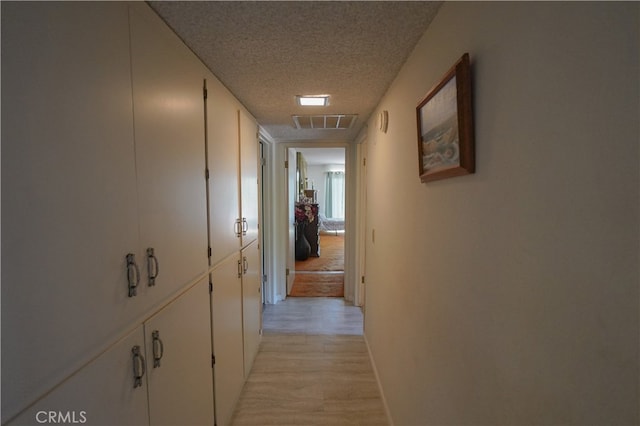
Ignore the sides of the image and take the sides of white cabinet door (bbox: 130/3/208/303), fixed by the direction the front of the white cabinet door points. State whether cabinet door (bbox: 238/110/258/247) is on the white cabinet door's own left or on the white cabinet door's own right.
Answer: on the white cabinet door's own left

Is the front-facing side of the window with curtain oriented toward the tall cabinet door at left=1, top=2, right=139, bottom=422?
yes

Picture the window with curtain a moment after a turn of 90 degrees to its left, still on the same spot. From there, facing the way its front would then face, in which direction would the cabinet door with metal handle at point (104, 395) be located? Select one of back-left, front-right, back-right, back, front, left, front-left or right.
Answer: right

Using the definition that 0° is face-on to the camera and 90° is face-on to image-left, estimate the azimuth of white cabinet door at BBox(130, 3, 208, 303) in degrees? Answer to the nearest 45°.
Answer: approximately 315°

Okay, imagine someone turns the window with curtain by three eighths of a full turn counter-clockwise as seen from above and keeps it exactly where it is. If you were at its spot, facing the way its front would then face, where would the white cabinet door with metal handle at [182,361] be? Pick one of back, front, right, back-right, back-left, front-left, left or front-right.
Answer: back-right

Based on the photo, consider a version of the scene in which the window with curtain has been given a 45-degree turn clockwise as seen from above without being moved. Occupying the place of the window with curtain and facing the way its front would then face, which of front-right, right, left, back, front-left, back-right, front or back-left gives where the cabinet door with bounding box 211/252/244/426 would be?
front-left

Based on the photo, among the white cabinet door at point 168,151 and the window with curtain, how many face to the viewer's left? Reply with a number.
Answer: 0

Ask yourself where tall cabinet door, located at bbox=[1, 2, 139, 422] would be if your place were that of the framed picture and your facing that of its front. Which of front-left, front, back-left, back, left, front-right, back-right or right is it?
front

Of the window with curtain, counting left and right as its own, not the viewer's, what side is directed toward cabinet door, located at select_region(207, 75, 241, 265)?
front

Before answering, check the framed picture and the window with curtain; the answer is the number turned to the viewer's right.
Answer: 0

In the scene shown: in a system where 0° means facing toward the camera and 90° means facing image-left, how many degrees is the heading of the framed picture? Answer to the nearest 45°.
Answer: approximately 45°

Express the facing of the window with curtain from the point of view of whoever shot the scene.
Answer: facing the viewer

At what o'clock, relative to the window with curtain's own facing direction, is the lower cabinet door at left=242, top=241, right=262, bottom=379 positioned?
The lower cabinet door is roughly at 12 o'clock from the window with curtain.

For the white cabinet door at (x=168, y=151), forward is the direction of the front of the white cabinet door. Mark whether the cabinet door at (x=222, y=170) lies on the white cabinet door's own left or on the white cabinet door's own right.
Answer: on the white cabinet door's own left

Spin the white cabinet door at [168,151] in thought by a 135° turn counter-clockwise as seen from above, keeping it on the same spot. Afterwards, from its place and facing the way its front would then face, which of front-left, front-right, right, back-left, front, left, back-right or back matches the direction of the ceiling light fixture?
front-right

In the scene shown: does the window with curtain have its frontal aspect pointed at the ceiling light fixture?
yes

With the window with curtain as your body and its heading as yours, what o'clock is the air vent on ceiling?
The air vent on ceiling is roughly at 12 o'clock from the window with curtain.

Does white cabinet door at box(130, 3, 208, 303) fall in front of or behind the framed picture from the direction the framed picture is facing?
in front

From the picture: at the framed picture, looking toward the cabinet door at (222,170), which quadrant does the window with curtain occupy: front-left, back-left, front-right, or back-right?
front-right
